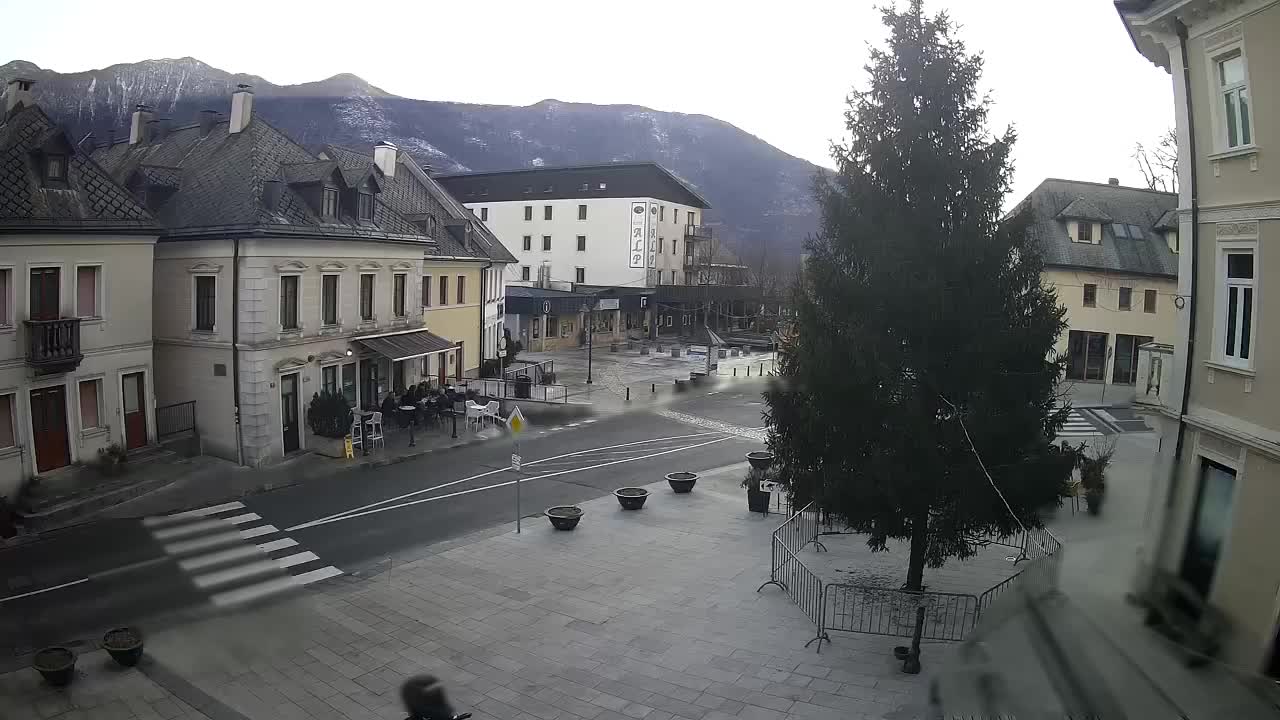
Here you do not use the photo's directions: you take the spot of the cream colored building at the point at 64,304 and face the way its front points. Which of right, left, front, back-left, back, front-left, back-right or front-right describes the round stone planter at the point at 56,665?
front-right

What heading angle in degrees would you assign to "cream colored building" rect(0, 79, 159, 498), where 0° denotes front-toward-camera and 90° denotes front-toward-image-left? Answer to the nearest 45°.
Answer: approximately 315°

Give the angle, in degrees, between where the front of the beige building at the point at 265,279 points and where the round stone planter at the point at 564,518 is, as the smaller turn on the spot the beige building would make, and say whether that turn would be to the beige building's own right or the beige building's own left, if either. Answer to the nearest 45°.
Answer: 0° — it already faces it

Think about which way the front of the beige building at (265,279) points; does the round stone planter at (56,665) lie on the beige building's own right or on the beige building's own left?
on the beige building's own right

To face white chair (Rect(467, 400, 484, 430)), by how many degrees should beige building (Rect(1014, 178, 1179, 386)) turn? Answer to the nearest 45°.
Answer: approximately 45° to its right

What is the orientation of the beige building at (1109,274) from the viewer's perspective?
toward the camera

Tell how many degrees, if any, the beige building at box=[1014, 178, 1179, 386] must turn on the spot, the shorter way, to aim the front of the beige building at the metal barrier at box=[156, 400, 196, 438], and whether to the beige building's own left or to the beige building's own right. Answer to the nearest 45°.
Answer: approximately 45° to the beige building's own right

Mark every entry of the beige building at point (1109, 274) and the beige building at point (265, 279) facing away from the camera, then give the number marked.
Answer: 0

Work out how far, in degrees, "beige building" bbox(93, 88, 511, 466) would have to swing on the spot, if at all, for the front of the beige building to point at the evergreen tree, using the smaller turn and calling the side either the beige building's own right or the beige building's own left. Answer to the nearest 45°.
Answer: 0° — it already faces it

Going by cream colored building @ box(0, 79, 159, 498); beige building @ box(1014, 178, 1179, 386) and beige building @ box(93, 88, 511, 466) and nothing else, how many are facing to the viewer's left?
0

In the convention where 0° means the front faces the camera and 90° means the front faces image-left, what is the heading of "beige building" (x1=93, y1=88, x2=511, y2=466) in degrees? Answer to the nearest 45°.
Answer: approximately 315°

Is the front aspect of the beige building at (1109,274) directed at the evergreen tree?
yes

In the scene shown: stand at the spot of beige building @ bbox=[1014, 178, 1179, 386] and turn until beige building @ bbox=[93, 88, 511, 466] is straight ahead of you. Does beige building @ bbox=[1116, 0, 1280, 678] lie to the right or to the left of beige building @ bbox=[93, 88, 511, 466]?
left

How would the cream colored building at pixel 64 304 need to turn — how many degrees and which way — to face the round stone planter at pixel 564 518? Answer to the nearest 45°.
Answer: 0° — it already faces it

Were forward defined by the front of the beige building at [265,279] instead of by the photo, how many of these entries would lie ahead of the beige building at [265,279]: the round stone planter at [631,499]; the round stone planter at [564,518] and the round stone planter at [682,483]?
3
